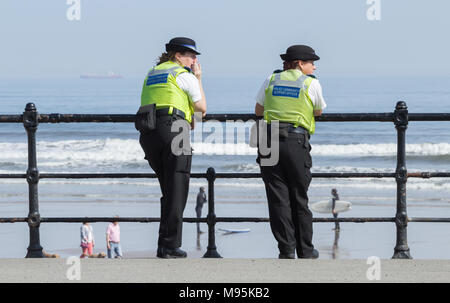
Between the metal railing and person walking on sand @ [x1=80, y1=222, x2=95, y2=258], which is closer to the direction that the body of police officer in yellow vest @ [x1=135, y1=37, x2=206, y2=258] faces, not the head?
the metal railing

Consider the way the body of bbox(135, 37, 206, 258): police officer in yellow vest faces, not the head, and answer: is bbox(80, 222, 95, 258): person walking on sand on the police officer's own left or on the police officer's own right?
on the police officer's own left

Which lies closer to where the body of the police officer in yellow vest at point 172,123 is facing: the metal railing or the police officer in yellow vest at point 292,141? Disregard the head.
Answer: the metal railing

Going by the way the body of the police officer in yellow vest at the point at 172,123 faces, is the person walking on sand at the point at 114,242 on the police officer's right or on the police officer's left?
on the police officer's left

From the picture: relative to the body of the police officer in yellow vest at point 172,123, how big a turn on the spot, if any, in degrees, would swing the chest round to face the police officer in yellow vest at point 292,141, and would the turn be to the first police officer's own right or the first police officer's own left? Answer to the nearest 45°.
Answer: approximately 45° to the first police officer's own right

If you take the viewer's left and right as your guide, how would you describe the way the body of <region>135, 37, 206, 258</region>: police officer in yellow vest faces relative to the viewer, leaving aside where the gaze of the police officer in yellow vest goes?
facing away from the viewer and to the right of the viewer

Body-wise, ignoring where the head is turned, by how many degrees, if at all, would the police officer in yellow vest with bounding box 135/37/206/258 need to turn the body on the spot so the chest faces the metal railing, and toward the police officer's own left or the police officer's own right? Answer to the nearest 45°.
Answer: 0° — they already face it
